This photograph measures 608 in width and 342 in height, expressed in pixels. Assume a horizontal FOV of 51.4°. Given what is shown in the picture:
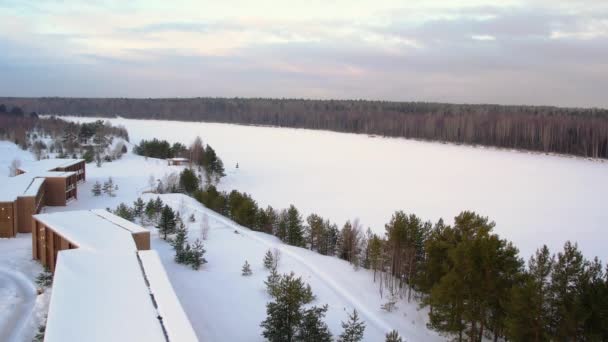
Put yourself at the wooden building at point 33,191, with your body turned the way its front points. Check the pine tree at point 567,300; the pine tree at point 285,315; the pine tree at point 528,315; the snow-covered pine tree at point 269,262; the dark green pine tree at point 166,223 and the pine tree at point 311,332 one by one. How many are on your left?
0

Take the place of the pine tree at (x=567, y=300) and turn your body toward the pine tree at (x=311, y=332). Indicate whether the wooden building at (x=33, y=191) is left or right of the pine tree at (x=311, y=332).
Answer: right

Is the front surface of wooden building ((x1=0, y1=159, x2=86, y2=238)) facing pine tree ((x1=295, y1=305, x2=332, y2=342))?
no

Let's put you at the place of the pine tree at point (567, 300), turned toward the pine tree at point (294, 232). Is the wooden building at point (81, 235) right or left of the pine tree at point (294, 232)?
left

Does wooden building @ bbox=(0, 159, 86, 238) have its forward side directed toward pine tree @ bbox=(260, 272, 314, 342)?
no

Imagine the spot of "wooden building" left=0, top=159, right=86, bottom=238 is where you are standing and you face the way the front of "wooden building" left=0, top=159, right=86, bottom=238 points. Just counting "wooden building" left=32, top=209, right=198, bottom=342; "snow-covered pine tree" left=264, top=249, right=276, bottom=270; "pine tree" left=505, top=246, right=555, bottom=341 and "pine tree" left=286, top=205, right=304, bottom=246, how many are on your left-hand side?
0

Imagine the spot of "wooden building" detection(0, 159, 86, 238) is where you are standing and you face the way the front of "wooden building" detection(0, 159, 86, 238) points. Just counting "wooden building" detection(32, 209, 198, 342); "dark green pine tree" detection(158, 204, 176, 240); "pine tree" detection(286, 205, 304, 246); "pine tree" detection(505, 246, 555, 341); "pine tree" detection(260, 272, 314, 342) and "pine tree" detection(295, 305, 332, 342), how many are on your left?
0

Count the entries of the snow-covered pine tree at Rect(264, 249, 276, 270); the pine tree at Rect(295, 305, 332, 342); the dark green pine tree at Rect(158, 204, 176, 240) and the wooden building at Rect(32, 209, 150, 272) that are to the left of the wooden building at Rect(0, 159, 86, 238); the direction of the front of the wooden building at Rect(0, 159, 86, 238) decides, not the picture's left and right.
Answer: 0

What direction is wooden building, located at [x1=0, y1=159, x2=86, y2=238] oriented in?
to the viewer's right

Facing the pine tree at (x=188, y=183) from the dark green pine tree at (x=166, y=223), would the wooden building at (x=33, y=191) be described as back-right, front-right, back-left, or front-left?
front-left

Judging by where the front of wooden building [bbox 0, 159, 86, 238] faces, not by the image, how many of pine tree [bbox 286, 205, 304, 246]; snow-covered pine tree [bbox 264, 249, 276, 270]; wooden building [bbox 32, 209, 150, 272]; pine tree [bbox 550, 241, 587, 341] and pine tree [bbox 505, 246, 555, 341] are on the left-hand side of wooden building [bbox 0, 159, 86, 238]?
0

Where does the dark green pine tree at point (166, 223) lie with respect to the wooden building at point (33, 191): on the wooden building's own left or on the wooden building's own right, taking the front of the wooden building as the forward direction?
on the wooden building's own right

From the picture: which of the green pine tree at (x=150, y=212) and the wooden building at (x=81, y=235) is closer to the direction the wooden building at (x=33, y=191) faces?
the green pine tree
